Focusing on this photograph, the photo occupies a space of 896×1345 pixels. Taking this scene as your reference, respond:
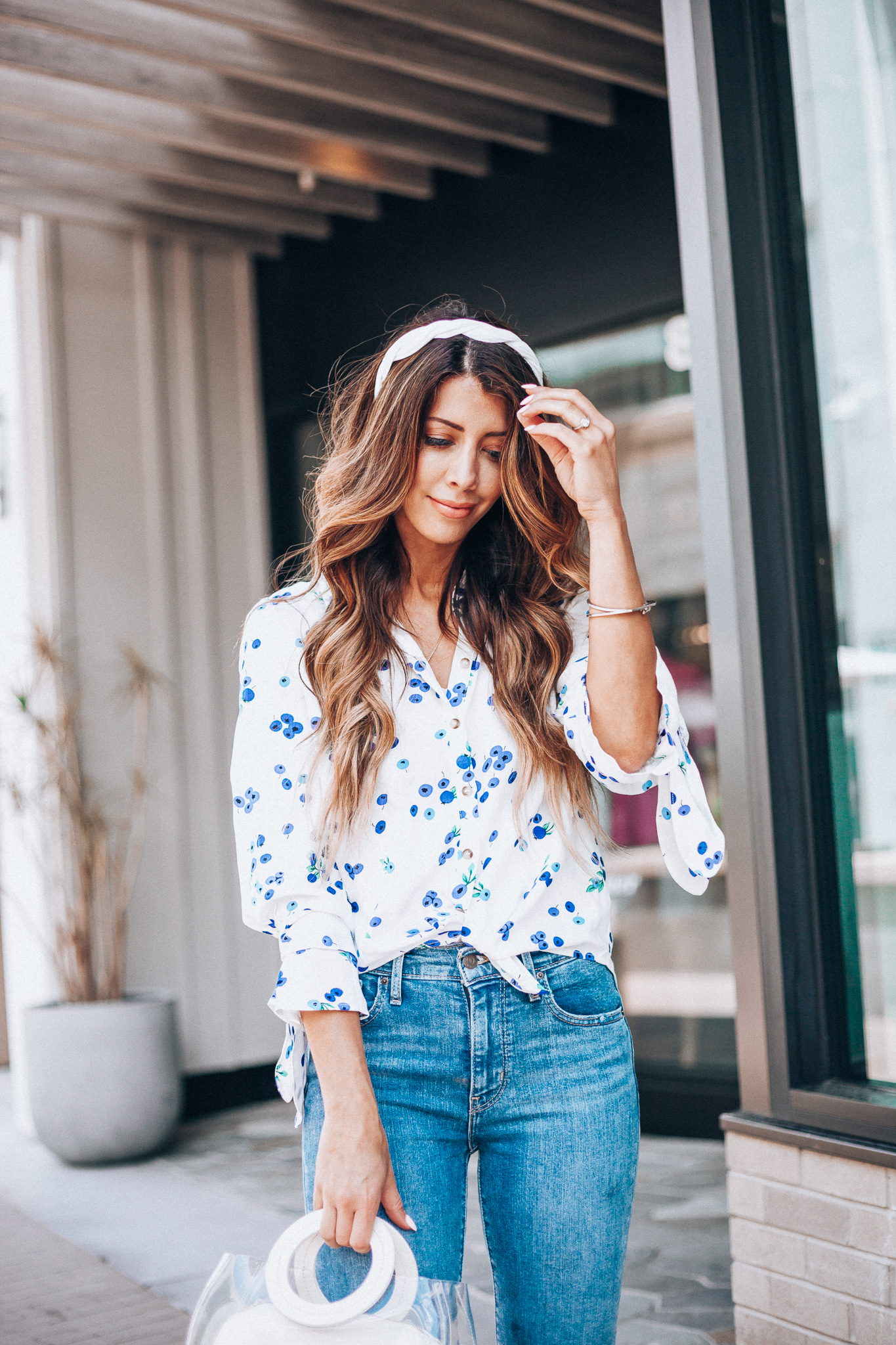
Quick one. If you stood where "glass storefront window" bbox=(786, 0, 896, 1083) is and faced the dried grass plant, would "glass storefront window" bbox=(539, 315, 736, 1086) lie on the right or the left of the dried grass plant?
right

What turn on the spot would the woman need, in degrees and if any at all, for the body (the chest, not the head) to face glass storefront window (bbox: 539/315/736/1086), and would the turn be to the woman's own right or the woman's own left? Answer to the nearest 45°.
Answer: approximately 180°

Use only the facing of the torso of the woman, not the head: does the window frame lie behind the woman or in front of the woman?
behind

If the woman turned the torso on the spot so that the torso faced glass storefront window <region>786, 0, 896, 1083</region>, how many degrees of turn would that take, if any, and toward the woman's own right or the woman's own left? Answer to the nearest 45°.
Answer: approximately 135° to the woman's own left

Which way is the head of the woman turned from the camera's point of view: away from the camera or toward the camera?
toward the camera

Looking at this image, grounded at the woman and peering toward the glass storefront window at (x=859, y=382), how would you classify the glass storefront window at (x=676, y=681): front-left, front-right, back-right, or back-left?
front-left

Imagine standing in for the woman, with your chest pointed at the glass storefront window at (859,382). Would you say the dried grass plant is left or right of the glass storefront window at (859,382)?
left

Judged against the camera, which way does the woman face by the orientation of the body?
toward the camera

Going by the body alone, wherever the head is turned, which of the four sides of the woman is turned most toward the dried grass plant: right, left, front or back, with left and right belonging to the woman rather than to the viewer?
back
